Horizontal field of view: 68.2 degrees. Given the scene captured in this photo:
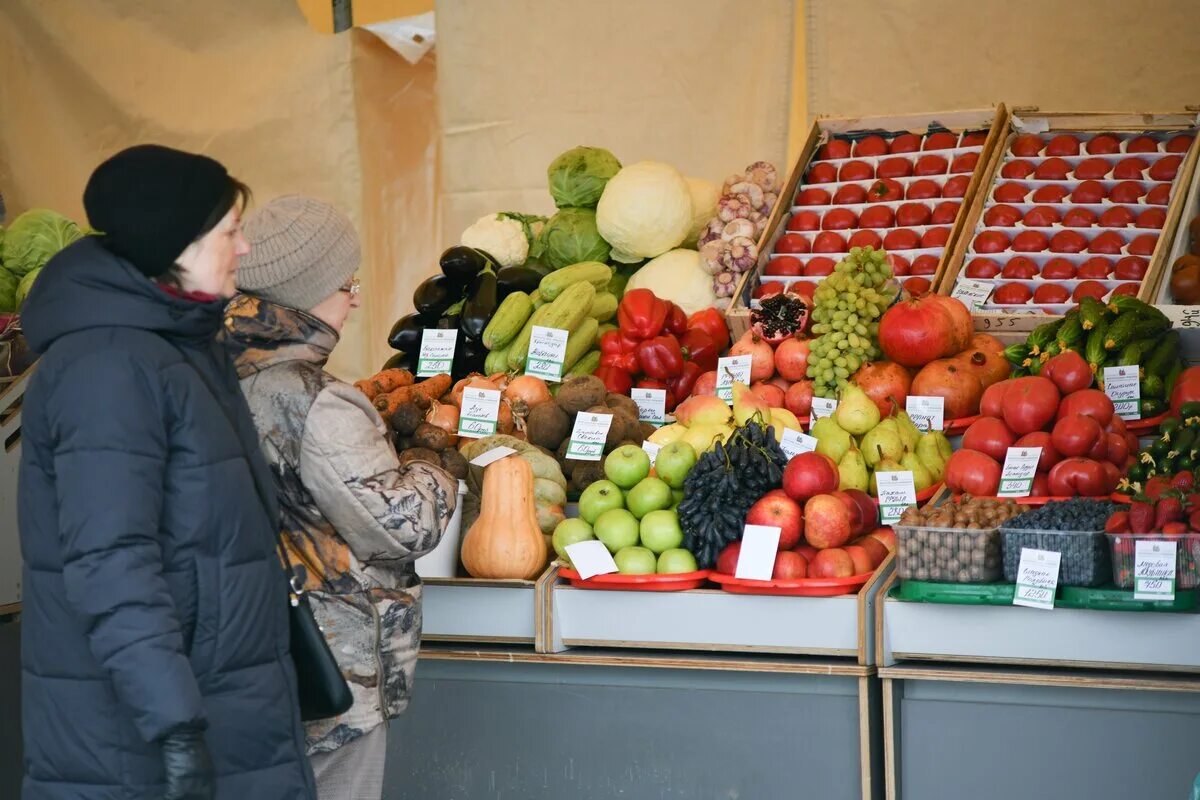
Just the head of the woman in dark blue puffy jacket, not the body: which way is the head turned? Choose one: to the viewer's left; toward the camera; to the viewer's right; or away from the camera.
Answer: to the viewer's right

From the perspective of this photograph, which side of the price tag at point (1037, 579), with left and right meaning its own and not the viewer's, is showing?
front

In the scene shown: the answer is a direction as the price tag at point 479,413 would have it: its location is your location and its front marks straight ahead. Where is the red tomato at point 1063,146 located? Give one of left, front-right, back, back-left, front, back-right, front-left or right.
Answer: left

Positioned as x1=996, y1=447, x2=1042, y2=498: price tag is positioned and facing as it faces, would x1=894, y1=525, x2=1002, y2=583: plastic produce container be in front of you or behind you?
in front

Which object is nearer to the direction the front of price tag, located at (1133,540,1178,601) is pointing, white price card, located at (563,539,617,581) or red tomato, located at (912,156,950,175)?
the white price card

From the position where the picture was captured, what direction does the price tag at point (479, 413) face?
facing the viewer

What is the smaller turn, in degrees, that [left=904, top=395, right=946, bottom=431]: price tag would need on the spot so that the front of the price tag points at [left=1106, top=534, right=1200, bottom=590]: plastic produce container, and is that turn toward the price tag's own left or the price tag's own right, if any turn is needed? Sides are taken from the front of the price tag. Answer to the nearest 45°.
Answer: approximately 45° to the price tag's own left

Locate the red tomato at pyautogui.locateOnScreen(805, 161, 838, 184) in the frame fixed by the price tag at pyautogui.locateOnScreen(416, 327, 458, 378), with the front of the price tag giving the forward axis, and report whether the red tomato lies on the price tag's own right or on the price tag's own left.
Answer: on the price tag's own left

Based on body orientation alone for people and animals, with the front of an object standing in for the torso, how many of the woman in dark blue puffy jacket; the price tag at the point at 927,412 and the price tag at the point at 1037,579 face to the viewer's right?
1

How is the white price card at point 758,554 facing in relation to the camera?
toward the camera

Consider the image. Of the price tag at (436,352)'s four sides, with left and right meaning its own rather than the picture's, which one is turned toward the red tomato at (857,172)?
left

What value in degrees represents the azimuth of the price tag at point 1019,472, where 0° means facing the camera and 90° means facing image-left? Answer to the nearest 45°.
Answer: approximately 0°

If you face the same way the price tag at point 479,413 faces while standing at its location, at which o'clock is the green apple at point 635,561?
The green apple is roughly at 11 o'clock from the price tag.

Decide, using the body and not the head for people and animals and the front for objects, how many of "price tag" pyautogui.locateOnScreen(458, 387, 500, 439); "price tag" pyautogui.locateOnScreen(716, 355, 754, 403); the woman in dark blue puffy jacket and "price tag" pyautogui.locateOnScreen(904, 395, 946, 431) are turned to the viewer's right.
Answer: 1
